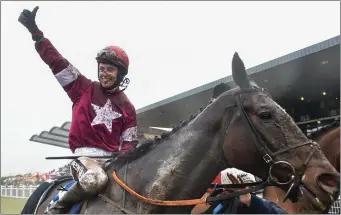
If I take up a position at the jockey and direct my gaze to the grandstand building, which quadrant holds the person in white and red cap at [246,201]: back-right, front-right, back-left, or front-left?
front-right

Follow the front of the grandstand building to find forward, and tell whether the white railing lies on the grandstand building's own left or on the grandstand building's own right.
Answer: on the grandstand building's own right

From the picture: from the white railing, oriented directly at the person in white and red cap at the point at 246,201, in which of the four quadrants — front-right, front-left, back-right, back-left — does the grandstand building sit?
front-left

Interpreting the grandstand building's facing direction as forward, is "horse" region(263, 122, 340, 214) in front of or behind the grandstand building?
in front

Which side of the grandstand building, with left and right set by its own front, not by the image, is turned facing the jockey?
front

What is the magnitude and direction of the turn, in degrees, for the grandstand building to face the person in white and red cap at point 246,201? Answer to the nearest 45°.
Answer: approximately 45° to its left

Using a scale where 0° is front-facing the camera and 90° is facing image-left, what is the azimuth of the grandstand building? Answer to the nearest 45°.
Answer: approximately 45°

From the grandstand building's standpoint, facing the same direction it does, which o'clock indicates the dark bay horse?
The dark bay horse is roughly at 11 o'clock from the grandstand building.
